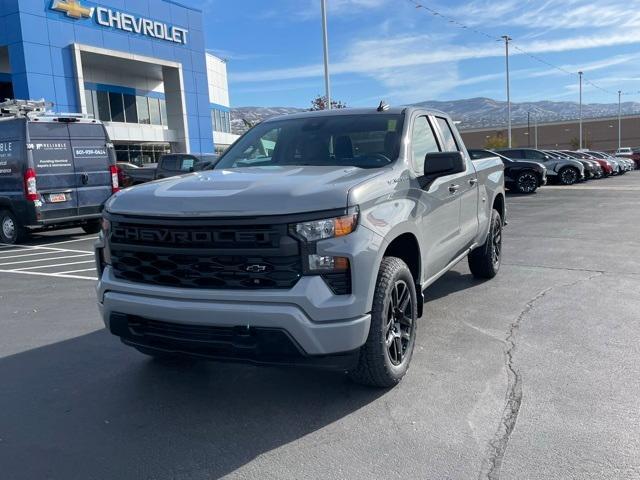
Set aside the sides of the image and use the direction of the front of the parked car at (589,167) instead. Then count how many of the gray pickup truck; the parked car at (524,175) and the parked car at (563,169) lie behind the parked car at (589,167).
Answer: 0

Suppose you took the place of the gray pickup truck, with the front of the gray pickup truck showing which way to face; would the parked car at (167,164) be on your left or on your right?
on your right

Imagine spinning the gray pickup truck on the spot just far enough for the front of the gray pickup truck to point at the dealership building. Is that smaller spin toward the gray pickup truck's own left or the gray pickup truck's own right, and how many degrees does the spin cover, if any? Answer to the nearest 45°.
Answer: approximately 135° to the gray pickup truck's own right

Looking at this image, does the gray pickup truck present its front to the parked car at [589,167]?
no

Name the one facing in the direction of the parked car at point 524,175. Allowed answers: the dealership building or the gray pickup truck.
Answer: the dealership building

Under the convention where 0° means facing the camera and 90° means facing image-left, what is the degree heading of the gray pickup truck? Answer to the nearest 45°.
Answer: approximately 45°

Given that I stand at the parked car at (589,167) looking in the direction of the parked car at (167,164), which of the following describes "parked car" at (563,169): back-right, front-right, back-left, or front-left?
front-left

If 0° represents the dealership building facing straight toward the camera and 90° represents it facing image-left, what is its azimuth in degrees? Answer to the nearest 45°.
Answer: approximately 315°

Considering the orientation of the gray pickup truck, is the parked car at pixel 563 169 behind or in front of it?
behind

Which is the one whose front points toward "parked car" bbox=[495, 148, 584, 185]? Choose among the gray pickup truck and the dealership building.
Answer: the dealership building
